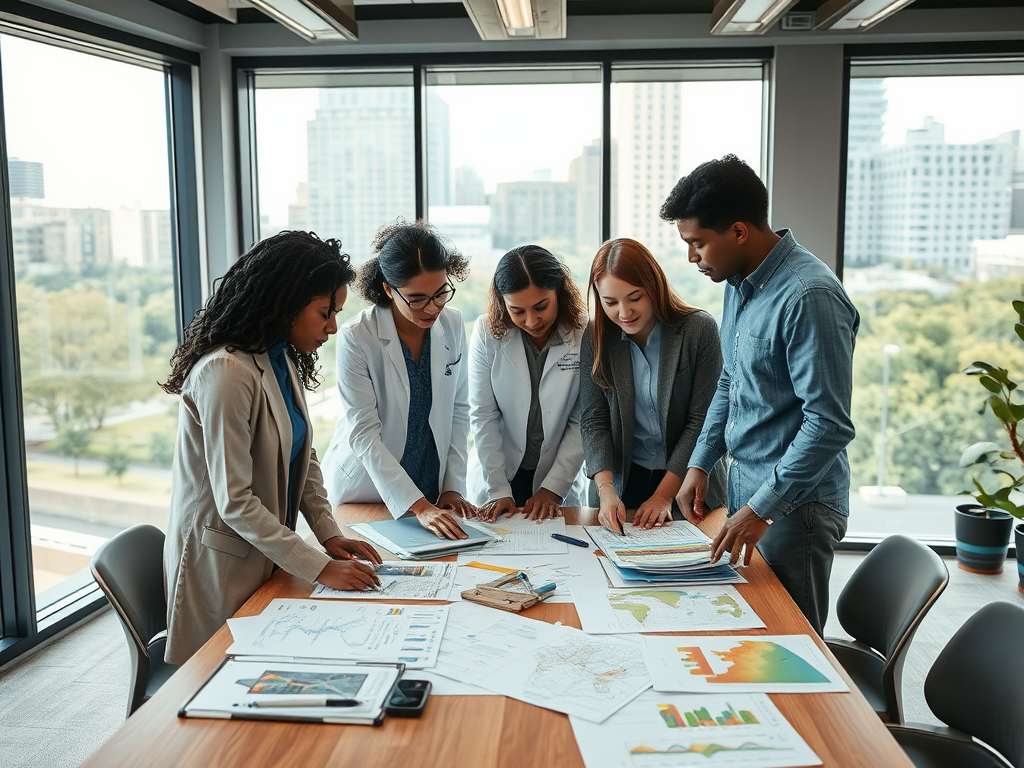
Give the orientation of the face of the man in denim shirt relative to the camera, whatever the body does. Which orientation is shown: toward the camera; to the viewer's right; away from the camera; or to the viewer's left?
to the viewer's left

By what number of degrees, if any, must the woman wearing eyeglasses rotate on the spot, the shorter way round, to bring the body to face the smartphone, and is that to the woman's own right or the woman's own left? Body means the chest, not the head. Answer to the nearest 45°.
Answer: approximately 45° to the woman's own right

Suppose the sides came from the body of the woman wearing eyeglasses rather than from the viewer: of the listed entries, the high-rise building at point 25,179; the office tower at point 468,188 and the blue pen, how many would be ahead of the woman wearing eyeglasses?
1

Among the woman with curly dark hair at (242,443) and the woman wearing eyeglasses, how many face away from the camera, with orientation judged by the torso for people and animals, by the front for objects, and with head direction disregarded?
0

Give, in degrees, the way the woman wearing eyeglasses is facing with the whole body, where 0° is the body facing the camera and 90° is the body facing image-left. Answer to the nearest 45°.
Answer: approximately 315°

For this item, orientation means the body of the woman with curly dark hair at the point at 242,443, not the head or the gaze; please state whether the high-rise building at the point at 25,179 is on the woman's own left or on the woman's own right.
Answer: on the woman's own left

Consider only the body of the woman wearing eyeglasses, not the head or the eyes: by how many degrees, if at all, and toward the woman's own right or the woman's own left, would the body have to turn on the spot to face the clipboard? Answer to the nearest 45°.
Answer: approximately 45° to the woman's own right

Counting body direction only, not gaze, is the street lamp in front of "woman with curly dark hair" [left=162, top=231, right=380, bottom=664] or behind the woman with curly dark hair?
in front

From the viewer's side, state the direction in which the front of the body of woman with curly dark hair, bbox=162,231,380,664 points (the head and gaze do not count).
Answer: to the viewer's right

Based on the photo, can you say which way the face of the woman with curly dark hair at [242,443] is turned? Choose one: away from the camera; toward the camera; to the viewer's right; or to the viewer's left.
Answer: to the viewer's right
